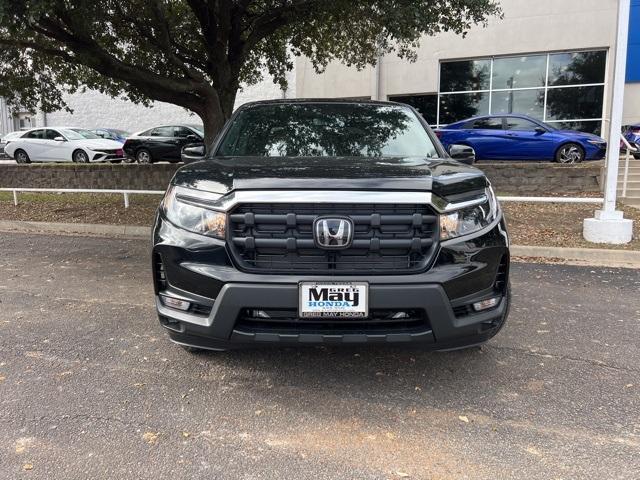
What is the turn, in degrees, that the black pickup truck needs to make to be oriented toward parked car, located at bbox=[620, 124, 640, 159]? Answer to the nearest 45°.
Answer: approximately 135° to its left

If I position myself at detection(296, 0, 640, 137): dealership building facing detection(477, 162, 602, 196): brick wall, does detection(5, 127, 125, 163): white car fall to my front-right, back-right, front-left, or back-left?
front-right

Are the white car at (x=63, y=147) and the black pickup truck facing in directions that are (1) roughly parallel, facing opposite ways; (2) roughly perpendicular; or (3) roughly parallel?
roughly perpendicular

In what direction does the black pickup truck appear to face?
toward the camera

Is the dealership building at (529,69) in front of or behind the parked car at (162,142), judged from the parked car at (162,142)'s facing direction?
in front

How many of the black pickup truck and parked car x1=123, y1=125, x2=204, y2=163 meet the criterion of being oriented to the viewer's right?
1

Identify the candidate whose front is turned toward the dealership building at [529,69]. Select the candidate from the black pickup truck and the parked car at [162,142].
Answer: the parked car

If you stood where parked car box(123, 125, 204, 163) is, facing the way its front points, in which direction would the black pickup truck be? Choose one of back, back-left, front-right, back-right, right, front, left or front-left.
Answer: right

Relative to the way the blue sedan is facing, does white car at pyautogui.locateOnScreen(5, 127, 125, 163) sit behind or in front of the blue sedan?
behind

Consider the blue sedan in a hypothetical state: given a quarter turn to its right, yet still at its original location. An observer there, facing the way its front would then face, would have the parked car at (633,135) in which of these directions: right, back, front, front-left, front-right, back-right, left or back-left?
back-left

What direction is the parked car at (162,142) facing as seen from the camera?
to the viewer's right

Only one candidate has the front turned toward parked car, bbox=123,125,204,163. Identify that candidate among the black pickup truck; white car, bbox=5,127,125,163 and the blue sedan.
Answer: the white car

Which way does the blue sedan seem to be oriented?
to the viewer's right

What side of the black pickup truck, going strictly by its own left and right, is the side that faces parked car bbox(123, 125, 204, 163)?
back

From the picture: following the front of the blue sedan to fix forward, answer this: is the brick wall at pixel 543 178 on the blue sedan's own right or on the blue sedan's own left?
on the blue sedan's own right
